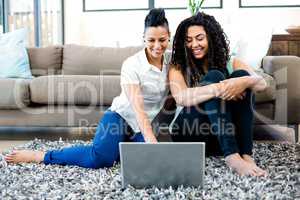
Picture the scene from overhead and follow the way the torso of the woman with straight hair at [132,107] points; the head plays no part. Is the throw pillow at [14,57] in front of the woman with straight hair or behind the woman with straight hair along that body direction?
behind

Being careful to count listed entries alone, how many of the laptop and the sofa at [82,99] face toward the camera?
1

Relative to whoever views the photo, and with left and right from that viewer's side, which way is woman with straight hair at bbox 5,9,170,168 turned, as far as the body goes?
facing the viewer and to the right of the viewer

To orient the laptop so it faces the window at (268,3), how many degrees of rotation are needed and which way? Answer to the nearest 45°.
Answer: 0° — it already faces it

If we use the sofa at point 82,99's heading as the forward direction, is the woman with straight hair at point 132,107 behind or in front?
in front

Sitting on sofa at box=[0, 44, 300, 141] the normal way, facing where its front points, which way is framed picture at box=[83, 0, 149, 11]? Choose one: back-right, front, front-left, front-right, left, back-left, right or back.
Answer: back

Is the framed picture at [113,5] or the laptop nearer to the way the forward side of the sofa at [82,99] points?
the laptop

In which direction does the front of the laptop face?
away from the camera

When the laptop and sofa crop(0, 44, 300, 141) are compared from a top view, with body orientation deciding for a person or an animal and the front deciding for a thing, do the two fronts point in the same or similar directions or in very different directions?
very different directions

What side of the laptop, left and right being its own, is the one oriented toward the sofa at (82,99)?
front

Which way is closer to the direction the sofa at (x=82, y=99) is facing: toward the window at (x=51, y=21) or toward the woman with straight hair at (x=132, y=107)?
the woman with straight hair

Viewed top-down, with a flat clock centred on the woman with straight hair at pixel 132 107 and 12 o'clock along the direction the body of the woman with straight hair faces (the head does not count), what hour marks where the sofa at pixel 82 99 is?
The sofa is roughly at 7 o'clock from the woman with straight hair.

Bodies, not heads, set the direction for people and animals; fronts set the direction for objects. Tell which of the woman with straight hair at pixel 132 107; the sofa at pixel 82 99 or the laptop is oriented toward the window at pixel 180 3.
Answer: the laptop

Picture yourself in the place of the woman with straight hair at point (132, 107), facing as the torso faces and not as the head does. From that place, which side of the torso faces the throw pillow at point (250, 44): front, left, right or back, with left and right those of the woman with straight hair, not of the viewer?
left

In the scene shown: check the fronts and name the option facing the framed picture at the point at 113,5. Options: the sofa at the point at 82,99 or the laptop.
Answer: the laptop
